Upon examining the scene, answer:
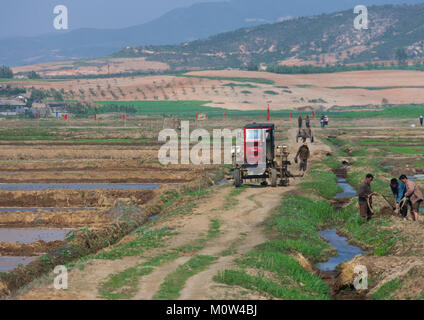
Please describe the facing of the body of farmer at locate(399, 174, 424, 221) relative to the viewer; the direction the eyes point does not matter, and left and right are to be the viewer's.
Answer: facing to the left of the viewer

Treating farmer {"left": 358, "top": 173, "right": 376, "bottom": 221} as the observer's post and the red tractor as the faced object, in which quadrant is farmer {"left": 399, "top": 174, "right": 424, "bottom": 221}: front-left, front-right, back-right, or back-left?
back-right

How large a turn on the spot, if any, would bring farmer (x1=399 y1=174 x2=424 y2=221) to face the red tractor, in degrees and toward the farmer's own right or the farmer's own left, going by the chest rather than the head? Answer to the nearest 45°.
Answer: approximately 45° to the farmer's own right

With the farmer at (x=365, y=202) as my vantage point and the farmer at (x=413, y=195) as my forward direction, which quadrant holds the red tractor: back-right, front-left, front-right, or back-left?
back-left

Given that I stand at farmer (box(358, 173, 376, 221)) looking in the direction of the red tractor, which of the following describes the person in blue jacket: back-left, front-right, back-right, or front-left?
back-right

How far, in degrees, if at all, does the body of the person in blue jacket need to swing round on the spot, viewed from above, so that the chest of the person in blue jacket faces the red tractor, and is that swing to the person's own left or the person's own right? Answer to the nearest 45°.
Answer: approximately 90° to the person's own right

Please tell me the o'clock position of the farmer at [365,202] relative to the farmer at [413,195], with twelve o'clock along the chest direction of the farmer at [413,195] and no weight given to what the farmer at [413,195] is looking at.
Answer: the farmer at [365,202] is roughly at 1 o'clock from the farmer at [413,195].

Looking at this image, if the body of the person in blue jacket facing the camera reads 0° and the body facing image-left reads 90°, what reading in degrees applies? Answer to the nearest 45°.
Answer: approximately 45°

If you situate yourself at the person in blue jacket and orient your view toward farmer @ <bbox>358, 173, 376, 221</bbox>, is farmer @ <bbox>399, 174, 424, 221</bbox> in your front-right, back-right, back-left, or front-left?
back-left

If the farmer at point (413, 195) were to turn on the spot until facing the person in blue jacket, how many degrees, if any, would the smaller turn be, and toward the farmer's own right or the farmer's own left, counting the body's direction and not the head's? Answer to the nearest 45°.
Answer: approximately 45° to the farmer's own right
